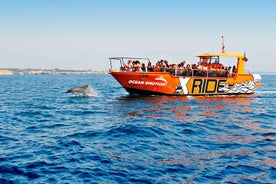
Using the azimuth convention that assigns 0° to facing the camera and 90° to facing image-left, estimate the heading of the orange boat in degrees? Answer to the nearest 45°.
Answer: approximately 90°
